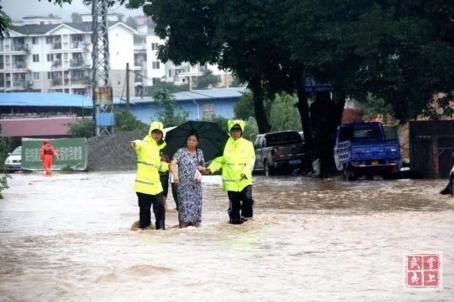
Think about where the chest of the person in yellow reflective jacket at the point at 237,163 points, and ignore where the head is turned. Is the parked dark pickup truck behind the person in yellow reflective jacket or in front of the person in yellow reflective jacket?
behind

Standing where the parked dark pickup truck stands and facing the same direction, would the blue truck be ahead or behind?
behind

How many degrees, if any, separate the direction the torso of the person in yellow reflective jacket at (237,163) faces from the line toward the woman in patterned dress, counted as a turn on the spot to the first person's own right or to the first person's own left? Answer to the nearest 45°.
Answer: approximately 45° to the first person's own right

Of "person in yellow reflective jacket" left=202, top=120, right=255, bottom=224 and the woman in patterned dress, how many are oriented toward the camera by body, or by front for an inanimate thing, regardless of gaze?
2

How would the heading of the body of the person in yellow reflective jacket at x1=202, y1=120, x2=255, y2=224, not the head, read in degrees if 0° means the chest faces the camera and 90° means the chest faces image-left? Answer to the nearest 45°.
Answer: approximately 0°

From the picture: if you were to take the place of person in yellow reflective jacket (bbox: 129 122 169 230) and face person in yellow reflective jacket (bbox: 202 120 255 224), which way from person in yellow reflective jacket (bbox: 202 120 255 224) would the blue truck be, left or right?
left
